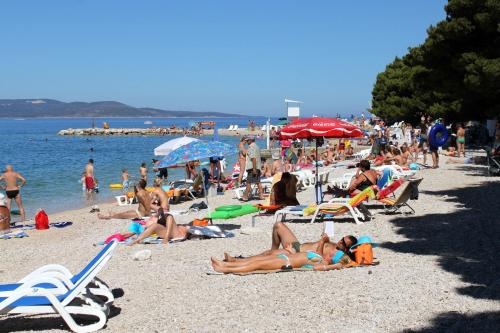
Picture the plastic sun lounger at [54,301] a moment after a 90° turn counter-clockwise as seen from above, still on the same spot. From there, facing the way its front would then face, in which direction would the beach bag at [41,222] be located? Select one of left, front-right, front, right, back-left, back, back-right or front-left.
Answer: back

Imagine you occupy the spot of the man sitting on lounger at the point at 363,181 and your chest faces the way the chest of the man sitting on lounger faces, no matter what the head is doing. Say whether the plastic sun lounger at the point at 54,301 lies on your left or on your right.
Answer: on your left

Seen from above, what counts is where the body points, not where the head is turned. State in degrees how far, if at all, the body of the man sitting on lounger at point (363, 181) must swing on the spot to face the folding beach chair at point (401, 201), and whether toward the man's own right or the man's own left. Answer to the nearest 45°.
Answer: approximately 135° to the man's own left

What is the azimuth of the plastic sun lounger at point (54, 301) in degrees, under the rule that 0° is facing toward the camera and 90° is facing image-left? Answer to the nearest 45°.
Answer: approximately 90°

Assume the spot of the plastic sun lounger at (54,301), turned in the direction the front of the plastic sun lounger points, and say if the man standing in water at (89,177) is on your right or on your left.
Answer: on your right

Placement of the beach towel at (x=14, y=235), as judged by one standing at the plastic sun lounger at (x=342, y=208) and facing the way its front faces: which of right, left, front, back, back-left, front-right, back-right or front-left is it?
front

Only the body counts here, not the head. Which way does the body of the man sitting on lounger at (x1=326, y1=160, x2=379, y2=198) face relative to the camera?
to the viewer's left

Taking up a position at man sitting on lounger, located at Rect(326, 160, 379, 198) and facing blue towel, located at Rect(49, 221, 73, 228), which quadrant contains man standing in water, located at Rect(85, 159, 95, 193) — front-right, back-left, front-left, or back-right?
front-right

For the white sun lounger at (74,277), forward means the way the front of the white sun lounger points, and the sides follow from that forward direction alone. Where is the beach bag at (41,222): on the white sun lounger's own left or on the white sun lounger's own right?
on the white sun lounger's own right

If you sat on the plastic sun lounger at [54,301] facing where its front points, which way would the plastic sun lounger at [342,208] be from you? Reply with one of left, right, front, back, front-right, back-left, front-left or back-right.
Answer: back-right

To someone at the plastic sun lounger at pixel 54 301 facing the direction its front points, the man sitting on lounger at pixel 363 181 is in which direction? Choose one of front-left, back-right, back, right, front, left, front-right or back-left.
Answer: back-right

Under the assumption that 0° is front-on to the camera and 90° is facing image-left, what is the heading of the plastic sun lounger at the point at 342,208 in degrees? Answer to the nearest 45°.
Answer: approximately 90°

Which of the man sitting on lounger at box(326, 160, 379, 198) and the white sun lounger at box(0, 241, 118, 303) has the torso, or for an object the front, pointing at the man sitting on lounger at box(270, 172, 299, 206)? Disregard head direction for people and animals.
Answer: the man sitting on lounger at box(326, 160, 379, 198)
